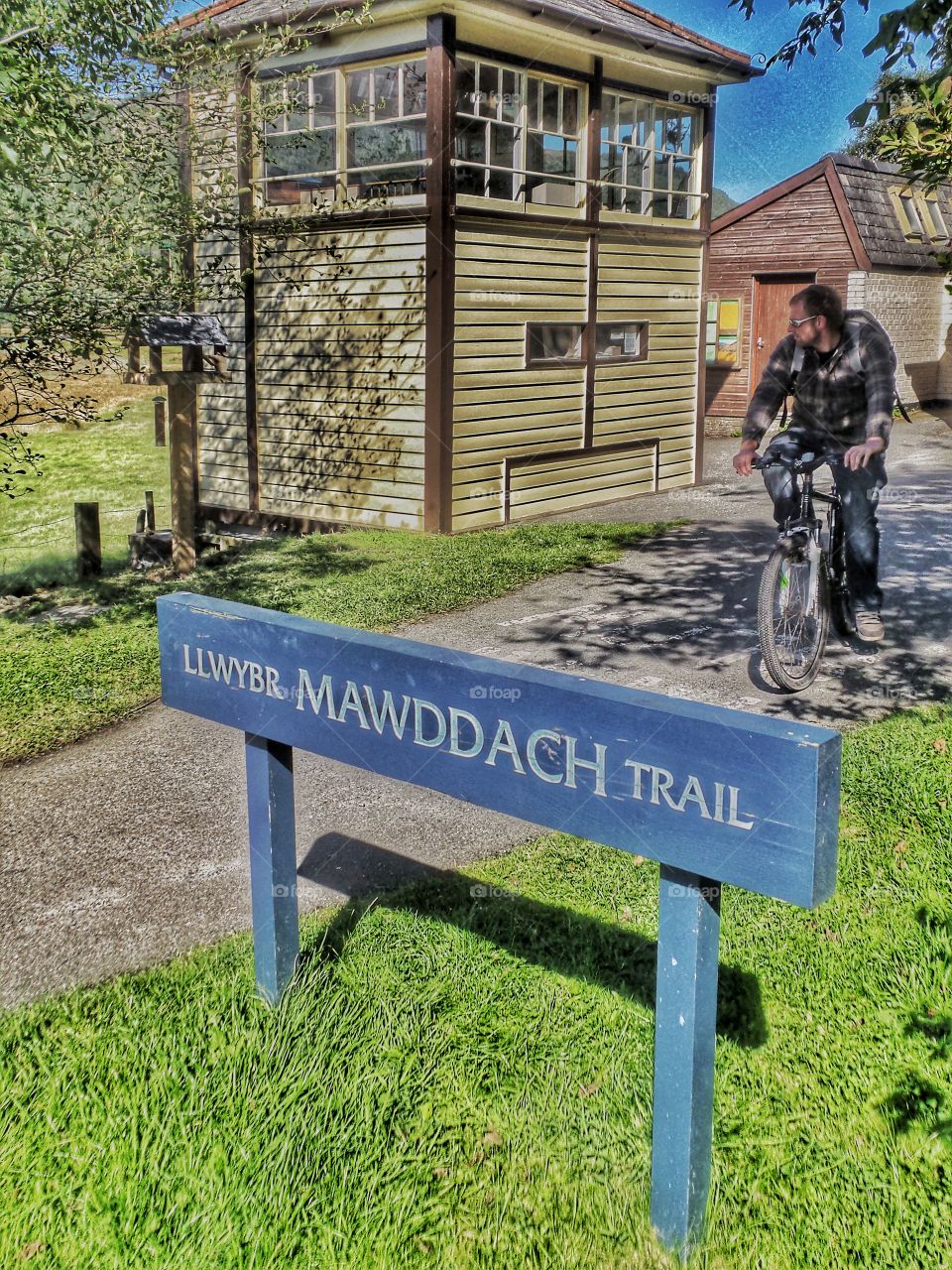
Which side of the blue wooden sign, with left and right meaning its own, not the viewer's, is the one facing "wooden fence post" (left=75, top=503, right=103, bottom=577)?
right

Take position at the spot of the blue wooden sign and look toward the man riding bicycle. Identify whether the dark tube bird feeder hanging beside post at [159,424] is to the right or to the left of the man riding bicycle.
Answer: left

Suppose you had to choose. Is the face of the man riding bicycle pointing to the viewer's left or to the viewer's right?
to the viewer's left

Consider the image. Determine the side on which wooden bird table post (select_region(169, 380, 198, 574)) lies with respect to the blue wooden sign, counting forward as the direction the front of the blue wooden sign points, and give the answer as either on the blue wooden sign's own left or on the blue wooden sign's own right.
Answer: on the blue wooden sign's own right

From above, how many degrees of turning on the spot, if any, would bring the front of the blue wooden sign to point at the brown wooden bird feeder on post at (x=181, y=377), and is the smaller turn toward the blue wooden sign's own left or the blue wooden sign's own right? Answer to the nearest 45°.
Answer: approximately 135° to the blue wooden sign's own right

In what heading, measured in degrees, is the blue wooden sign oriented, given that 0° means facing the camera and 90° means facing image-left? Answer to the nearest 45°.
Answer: approximately 45°

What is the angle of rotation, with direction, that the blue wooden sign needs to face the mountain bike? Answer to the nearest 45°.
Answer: approximately 135° to its right

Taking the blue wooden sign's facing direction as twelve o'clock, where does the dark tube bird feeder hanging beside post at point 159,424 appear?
The dark tube bird feeder hanging beside post is roughly at 4 o'clock from the blue wooden sign.
